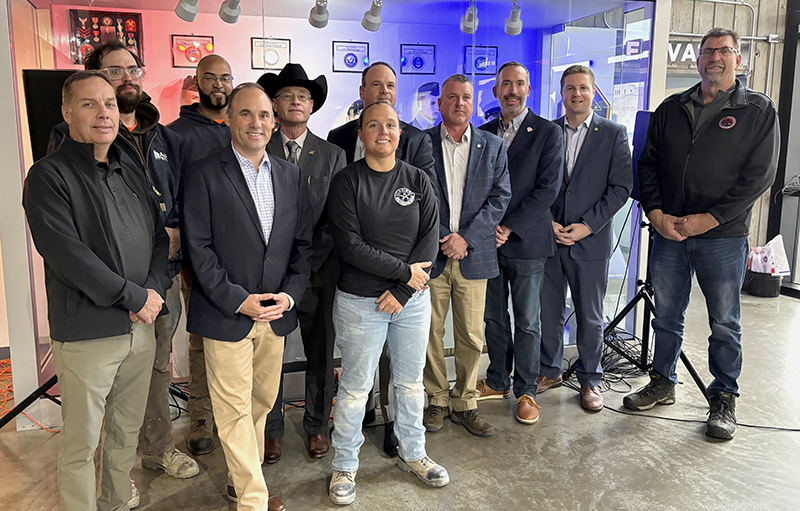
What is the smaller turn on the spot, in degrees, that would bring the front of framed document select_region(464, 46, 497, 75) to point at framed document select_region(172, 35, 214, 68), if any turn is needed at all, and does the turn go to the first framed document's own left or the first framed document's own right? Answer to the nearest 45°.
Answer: approximately 90° to the first framed document's own right

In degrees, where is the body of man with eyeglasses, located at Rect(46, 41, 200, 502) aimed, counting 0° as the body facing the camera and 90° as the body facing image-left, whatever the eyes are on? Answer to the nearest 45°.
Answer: approximately 315°

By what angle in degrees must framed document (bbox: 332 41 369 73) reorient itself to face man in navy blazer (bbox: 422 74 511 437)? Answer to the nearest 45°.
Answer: approximately 45° to its left

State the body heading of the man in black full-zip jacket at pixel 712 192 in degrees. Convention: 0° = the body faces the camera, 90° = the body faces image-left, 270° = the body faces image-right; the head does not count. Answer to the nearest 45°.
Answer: approximately 45°

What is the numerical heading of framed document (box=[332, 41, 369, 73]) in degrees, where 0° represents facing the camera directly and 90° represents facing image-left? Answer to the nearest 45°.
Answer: approximately 0°
